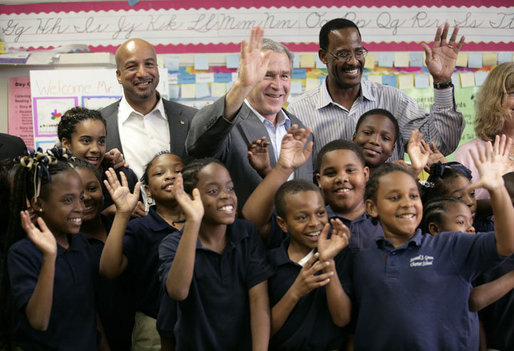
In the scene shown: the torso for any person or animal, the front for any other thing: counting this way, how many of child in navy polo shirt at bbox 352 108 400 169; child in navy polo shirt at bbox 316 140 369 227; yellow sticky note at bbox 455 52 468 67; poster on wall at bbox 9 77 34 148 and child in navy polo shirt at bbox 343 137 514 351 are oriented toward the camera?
5

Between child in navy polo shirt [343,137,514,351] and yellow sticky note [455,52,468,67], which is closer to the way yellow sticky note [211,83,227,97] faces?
the child in navy polo shirt

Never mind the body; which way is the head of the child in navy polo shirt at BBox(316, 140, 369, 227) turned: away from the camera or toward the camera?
toward the camera

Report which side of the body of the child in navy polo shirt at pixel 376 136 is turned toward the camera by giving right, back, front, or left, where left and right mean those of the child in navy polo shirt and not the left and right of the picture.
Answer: front

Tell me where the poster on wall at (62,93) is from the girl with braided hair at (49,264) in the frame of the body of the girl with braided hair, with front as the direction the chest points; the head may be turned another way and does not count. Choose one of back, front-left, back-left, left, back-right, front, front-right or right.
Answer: back-left

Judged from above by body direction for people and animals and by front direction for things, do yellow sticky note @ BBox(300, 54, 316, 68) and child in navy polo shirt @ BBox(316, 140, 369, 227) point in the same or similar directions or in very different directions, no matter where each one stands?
same or similar directions

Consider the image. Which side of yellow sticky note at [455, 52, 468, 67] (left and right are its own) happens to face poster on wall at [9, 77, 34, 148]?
right

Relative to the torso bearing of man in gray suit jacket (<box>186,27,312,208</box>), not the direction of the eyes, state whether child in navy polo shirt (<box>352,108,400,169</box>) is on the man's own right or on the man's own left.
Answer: on the man's own left

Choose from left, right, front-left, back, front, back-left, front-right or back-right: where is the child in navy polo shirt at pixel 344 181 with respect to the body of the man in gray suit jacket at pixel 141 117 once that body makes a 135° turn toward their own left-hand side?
right

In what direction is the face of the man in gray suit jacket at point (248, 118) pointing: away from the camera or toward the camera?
toward the camera

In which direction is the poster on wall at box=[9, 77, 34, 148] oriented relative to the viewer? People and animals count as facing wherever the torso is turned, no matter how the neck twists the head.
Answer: toward the camera

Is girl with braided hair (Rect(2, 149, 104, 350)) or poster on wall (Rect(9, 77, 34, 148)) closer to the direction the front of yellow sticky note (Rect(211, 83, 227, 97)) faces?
the girl with braided hair

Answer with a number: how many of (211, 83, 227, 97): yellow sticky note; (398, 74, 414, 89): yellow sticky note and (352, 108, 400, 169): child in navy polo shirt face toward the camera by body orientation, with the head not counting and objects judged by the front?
3
